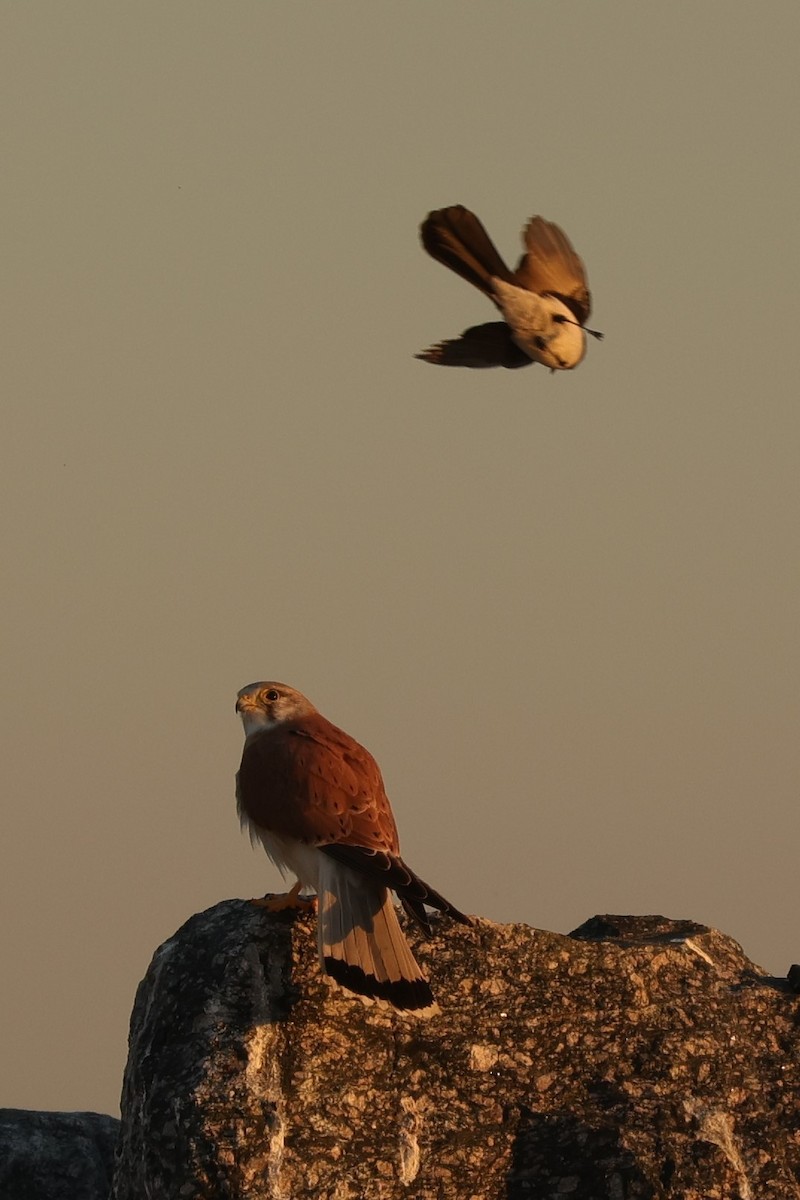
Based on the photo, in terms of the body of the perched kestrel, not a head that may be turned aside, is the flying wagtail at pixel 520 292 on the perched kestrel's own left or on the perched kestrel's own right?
on the perched kestrel's own right

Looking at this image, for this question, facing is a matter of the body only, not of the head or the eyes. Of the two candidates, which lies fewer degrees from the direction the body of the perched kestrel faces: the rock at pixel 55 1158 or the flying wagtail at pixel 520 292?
the rock

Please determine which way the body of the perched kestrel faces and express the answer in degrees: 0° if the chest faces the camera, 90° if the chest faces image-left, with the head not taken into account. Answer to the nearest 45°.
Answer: approximately 135°
